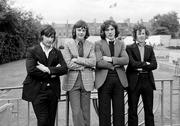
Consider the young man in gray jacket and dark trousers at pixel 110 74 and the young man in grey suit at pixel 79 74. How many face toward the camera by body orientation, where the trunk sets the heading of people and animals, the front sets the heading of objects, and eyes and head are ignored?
2

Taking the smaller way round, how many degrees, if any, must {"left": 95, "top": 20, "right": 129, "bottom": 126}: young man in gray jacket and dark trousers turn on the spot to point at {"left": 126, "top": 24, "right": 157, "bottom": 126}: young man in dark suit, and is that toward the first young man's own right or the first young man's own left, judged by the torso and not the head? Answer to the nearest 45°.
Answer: approximately 135° to the first young man's own left

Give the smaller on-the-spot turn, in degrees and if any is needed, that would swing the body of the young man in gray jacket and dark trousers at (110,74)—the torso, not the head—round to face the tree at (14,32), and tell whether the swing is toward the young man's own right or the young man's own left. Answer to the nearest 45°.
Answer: approximately 135° to the young man's own right

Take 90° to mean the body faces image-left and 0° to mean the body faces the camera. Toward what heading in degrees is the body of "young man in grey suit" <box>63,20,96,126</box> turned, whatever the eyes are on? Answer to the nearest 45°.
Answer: approximately 0°

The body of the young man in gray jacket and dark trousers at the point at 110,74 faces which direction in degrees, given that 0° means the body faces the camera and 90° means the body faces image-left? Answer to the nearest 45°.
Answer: approximately 0°

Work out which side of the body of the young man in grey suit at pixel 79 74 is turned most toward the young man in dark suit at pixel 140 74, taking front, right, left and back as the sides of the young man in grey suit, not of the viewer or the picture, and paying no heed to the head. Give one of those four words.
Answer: left

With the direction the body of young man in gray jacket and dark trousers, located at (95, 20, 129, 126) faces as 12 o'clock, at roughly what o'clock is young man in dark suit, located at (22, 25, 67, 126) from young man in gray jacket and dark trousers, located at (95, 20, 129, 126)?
young man in dark suit, located at (22, 25, 67, 126) is roughly at 2 o'clock from young man in gray jacket and dark trousers, located at (95, 20, 129, 126).
